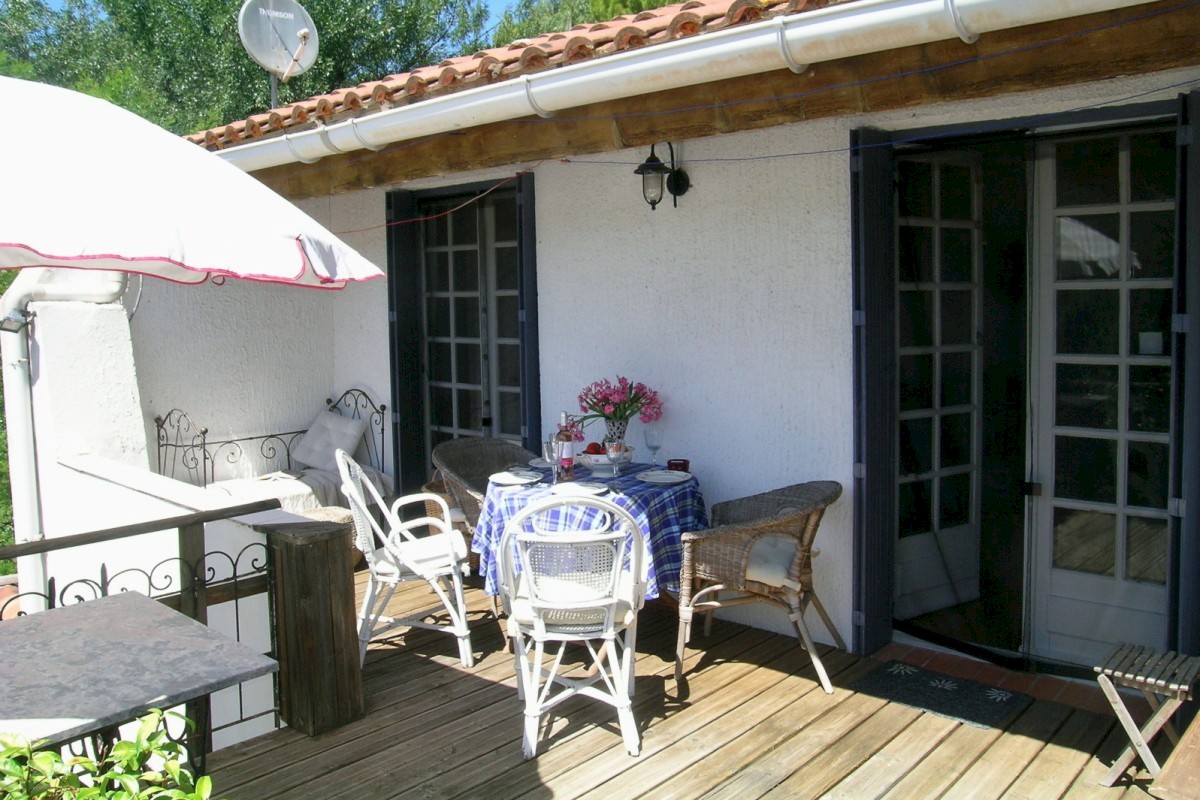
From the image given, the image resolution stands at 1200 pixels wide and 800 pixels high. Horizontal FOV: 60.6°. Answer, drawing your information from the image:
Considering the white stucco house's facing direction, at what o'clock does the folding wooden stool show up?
The folding wooden stool is roughly at 10 o'clock from the white stucco house.

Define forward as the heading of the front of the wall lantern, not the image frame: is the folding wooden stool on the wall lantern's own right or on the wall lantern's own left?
on the wall lantern's own left

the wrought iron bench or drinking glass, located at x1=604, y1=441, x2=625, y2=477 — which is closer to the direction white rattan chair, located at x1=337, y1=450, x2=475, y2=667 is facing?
the drinking glass

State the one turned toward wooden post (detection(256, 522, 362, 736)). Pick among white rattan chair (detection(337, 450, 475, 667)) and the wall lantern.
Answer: the wall lantern

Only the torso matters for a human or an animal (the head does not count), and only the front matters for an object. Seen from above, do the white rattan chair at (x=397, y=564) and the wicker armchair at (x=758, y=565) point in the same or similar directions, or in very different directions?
very different directions

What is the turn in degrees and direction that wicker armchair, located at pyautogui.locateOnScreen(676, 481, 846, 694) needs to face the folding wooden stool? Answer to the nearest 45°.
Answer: approximately 135° to its left

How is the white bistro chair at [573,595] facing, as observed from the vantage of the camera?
facing away from the viewer

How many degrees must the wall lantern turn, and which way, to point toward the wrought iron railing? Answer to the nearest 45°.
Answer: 0° — it already faces it

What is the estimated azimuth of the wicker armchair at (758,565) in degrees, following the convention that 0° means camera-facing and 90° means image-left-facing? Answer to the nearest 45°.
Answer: approximately 90°

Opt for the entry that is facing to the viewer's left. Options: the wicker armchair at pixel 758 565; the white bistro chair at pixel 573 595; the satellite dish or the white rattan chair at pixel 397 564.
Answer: the wicker armchair

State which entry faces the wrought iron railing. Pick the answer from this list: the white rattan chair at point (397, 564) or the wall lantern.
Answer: the wall lantern

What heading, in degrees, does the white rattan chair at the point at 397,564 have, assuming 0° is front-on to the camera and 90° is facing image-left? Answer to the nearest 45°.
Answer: approximately 270°

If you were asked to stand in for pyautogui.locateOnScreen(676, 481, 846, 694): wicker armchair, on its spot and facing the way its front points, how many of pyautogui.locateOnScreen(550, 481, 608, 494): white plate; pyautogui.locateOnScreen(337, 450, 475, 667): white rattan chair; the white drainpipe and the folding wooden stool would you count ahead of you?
3

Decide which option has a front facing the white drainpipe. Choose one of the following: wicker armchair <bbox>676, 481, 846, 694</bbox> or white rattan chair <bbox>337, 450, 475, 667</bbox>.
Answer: the wicker armchair
